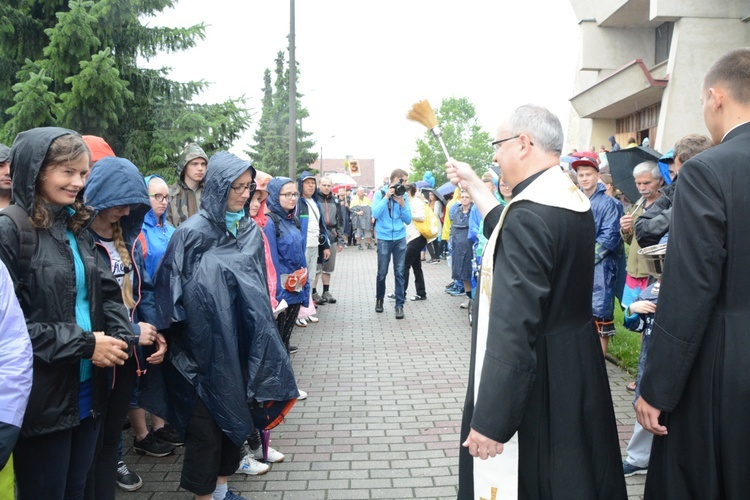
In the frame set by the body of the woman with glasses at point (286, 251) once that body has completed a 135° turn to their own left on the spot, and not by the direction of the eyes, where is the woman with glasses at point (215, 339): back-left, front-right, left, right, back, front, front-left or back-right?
back

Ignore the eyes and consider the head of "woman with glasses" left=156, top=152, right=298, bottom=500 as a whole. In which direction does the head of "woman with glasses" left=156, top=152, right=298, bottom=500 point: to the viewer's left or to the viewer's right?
to the viewer's right

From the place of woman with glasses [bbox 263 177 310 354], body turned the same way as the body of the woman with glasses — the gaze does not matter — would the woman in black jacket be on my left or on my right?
on my right

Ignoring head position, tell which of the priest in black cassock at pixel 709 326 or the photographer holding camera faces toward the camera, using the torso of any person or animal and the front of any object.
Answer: the photographer holding camera

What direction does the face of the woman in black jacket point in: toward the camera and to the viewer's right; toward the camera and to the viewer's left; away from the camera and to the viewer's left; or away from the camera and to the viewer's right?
toward the camera and to the viewer's right

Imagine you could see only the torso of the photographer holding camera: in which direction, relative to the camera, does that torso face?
toward the camera

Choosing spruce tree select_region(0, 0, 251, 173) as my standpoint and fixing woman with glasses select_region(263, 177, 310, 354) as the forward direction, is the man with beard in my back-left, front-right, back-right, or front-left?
front-right

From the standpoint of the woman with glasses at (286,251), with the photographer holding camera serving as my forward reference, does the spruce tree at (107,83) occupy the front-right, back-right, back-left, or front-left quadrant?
front-left

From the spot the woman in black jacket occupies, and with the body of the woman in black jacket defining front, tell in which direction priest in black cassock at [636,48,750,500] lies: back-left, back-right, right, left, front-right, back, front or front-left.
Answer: front

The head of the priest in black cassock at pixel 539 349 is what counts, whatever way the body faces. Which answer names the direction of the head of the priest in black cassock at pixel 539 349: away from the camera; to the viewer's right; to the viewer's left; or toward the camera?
to the viewer's left

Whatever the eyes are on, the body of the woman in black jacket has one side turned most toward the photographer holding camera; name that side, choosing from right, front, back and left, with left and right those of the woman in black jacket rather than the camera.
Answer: left

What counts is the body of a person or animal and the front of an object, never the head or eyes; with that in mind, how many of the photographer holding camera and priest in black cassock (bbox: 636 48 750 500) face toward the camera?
1

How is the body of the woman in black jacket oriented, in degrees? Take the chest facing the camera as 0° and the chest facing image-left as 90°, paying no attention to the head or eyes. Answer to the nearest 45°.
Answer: approximately 315°

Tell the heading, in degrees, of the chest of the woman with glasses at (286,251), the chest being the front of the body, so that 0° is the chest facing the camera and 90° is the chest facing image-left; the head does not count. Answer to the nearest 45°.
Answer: approximately 315°

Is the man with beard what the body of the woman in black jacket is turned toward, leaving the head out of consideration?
no

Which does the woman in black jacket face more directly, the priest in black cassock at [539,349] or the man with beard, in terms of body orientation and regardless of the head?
the priest in black cassock

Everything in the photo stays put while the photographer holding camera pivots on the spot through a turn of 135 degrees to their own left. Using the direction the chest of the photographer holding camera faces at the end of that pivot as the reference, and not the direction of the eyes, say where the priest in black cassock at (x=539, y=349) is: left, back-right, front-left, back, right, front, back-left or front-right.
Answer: back-right
